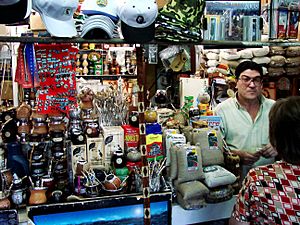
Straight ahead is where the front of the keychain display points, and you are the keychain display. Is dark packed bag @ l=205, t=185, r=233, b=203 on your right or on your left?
on your left

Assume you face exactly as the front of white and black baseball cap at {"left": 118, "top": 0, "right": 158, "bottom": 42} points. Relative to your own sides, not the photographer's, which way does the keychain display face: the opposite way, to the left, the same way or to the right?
the same way

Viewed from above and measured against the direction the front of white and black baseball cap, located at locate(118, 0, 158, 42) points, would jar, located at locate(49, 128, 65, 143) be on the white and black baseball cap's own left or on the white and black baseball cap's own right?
on the white and black baseball cap's own right

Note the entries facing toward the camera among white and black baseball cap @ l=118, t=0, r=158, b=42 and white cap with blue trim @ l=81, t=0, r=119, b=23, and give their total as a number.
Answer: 2

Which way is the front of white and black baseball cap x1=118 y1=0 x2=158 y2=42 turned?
toward the camera

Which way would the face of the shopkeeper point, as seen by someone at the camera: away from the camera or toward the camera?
toward the camera

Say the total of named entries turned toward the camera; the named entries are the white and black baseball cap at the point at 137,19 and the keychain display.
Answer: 2

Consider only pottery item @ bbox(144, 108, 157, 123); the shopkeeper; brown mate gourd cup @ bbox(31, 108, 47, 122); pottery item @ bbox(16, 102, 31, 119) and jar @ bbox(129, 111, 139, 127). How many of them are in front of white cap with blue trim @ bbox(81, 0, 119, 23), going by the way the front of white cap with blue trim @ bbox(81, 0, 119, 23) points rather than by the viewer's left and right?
0

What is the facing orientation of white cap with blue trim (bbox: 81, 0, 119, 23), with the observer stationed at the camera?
facing the viewer

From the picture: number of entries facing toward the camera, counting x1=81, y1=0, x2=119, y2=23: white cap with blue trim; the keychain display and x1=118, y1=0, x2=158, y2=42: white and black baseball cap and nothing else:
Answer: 3

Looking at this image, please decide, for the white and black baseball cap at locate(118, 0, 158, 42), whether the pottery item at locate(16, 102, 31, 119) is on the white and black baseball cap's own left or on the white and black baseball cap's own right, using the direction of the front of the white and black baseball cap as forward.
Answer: on the white and black baseball cap's own right

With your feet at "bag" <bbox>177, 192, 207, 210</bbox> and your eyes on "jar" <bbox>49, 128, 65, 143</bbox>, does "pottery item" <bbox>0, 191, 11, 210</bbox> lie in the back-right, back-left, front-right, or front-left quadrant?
front-left

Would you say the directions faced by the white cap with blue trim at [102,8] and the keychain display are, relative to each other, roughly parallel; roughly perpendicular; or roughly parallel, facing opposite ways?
roughly parallel

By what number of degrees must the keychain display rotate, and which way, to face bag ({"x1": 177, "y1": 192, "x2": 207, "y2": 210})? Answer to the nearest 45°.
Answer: approximately 90° to its left
